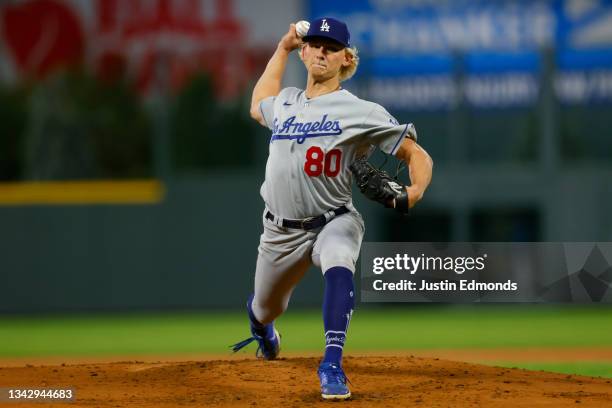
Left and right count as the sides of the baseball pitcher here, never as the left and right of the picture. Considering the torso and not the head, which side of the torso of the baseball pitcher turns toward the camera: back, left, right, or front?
front
